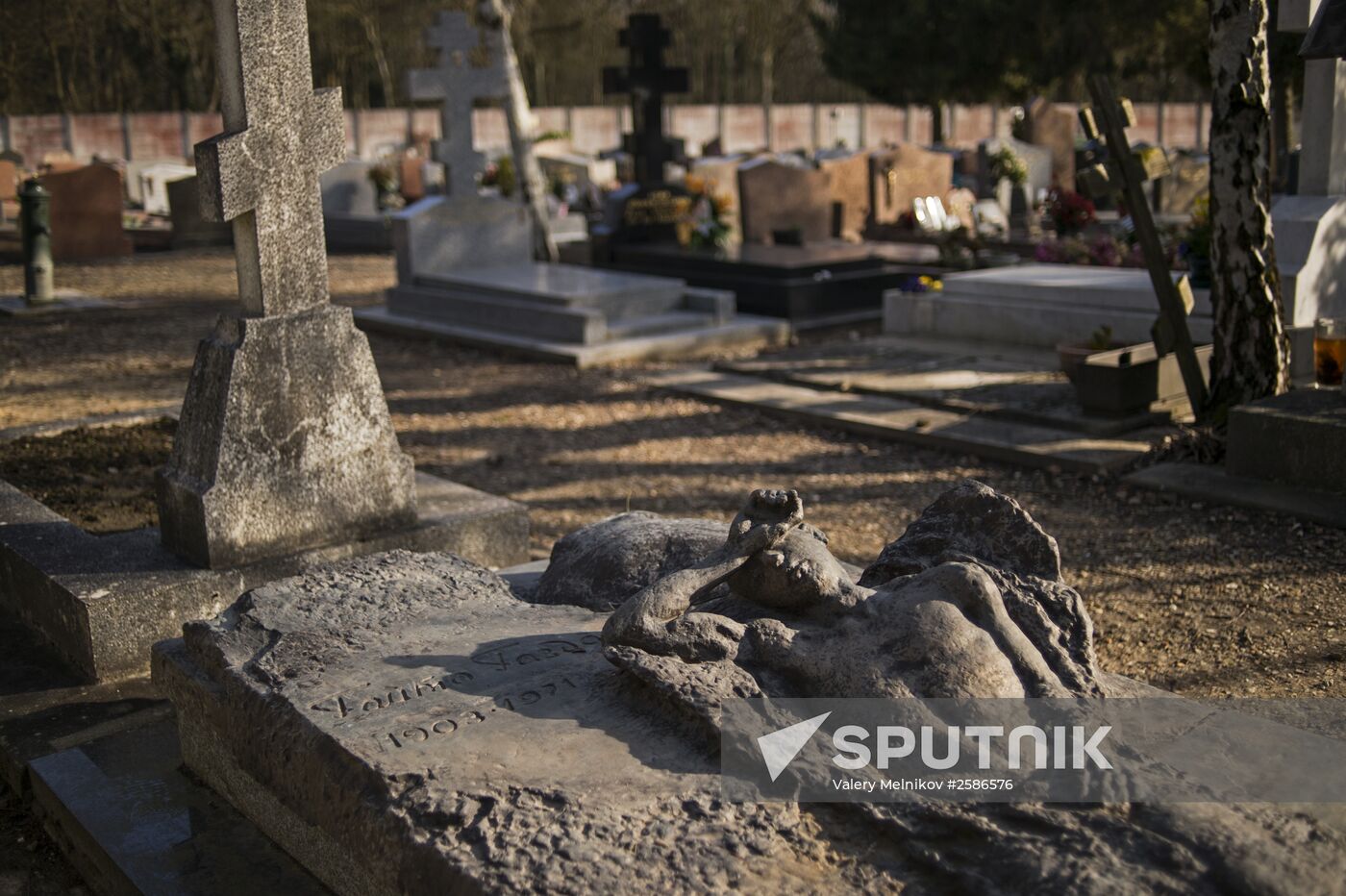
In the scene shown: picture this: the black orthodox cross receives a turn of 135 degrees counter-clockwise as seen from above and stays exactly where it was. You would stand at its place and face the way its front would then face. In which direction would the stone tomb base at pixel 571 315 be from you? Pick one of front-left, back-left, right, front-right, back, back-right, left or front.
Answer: back-right

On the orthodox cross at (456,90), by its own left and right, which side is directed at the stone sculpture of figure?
front

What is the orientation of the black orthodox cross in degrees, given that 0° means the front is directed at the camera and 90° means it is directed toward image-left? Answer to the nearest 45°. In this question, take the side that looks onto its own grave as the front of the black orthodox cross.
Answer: approximately 0°

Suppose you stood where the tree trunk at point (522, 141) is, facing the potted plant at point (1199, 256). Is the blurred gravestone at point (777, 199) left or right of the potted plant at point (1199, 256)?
left

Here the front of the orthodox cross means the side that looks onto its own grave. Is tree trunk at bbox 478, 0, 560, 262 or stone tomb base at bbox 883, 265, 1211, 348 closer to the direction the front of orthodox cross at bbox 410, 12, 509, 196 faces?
the stone tomb base

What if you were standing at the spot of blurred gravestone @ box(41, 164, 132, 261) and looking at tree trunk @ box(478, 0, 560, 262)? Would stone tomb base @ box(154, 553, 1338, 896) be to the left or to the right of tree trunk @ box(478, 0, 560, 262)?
right

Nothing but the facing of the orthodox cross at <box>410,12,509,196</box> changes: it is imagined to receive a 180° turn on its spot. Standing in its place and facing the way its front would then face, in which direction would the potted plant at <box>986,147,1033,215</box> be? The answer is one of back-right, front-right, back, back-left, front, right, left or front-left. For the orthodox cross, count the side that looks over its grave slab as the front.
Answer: front-right

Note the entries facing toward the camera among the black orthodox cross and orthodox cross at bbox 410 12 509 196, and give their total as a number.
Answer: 2

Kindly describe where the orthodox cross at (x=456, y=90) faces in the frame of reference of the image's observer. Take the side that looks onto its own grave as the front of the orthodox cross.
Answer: facing the viewer

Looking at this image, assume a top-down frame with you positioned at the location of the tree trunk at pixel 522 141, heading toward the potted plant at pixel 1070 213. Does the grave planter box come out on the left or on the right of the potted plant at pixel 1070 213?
right

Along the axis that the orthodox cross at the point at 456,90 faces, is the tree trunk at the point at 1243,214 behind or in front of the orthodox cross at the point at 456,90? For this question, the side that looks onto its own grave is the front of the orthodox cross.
in front

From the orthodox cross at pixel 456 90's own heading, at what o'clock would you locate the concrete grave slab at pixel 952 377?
The concrete grave slab is roughly at 11 o'clock from the orthodox cross.

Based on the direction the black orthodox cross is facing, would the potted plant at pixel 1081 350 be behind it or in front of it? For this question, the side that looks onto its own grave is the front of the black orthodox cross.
in front

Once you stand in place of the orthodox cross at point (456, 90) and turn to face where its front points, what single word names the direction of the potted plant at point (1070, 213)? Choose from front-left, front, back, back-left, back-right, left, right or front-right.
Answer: left

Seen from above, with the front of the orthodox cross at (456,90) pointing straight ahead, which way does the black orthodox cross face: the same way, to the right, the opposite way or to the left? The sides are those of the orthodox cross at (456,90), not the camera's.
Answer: the same way

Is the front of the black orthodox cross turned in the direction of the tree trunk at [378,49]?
no

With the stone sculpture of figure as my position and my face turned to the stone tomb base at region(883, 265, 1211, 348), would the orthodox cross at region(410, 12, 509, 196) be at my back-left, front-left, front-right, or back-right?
front-left

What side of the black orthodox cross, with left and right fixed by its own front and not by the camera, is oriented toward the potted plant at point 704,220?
front

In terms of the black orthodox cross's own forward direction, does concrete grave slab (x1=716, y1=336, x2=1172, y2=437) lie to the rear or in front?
in front
